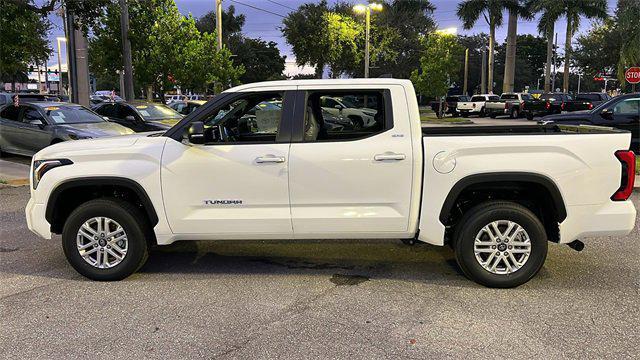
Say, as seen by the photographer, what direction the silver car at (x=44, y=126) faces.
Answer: facing the viewer and to the right of the viewer

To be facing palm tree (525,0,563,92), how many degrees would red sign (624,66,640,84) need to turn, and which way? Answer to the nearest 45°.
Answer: approximately 180°

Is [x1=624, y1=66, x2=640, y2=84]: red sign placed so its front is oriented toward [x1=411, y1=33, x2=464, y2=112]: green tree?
no

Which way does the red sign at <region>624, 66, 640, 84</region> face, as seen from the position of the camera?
facing the viewer

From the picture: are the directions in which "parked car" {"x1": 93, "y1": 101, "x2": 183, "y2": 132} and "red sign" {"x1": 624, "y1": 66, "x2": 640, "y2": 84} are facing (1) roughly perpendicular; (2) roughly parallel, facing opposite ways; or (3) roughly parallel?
roughly perpendicular

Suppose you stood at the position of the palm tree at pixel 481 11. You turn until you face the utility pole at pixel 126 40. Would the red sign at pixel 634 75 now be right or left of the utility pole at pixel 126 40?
left

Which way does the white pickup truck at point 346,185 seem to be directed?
to the viewer's left

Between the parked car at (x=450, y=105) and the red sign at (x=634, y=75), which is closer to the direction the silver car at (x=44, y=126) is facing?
the red sign

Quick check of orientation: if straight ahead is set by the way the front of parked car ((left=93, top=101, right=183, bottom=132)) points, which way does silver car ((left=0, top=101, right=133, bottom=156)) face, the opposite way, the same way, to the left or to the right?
the same way

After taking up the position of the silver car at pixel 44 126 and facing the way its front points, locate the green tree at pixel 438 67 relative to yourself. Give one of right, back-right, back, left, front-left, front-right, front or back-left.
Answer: left

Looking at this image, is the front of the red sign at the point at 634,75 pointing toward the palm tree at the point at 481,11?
no

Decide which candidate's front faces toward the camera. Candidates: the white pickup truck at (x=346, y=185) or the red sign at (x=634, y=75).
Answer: the red sign

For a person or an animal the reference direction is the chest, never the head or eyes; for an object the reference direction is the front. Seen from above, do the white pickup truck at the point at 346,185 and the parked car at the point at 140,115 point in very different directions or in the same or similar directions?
very different directions

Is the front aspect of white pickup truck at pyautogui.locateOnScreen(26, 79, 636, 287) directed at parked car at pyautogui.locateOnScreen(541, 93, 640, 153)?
no

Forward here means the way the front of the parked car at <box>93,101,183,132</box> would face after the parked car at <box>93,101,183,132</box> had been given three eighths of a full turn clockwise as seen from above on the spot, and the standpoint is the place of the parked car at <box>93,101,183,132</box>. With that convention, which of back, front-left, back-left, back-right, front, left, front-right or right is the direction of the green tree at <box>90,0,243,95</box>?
right

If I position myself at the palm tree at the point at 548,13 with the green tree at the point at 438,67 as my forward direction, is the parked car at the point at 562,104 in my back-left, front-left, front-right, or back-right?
front-left

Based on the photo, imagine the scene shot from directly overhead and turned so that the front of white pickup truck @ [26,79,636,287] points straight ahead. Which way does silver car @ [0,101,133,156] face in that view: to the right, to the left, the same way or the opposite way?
the opposite way
